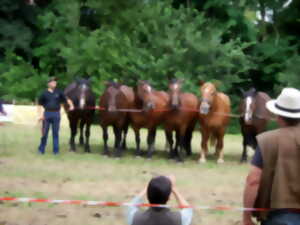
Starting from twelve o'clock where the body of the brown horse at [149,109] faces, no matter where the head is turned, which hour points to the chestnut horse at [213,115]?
The chestnut horse is roughly at 8 o'clock from the brown horse.

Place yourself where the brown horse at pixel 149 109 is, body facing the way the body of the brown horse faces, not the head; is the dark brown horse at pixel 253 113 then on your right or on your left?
on your left

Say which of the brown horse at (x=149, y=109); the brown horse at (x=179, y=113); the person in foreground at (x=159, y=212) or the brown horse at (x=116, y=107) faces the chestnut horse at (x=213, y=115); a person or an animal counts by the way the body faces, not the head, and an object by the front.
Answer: the person in foreground

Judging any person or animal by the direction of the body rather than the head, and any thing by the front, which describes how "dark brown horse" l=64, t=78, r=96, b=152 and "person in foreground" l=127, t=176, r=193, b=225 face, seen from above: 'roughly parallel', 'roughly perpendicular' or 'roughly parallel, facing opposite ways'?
roughly parallel, facing opposite ways

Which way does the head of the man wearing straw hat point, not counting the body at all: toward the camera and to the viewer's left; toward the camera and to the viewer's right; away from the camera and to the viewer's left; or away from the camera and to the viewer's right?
away from the camera and to the viewer's left

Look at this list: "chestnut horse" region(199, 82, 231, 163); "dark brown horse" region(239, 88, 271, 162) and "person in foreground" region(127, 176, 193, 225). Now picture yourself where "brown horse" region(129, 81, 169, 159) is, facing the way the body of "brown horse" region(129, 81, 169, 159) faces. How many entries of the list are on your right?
0

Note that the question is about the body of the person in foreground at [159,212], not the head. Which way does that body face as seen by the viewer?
away from the camera

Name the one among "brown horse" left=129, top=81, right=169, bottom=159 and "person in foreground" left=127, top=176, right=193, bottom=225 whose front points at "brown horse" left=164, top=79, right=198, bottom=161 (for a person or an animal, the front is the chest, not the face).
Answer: the person in foreground

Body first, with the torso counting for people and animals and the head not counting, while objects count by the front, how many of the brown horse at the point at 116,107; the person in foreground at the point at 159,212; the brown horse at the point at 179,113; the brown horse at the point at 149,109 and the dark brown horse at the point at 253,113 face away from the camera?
1

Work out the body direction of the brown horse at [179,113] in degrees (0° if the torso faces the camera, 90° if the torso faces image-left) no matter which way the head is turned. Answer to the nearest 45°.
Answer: approximately 45°

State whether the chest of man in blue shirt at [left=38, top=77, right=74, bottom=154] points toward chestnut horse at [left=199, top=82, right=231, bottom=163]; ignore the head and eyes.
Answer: no

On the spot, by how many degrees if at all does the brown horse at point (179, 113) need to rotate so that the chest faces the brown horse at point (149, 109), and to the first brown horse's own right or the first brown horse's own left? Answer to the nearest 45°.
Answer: approximately 45° to the first brown horse's own right

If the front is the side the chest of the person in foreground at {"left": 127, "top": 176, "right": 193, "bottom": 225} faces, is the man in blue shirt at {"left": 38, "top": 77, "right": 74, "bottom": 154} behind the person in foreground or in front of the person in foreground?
in front

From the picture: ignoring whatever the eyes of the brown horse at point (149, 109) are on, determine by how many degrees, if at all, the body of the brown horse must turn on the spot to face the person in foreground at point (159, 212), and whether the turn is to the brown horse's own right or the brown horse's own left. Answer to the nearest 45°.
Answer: approximately 45° to the brown horse's own left

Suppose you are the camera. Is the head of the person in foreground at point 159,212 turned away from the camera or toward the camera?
away from the camera

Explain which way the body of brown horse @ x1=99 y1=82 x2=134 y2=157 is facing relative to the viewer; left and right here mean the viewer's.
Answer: facing the viewer and to the left of the viewer

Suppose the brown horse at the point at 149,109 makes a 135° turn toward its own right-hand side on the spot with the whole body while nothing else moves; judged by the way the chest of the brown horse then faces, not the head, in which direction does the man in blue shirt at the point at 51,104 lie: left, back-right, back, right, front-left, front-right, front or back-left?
left

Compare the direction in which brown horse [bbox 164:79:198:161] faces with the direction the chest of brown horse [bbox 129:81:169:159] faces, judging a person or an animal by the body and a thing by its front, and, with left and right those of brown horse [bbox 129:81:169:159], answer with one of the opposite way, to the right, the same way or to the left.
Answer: the same way

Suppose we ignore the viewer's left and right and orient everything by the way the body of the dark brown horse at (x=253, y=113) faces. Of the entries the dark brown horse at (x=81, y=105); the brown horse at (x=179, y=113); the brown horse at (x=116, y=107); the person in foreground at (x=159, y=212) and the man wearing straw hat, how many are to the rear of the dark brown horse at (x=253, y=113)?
0

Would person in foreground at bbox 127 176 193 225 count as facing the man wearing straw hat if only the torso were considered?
no

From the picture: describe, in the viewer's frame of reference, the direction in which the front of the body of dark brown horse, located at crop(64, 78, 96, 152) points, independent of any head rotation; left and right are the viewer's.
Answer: facing the viewer

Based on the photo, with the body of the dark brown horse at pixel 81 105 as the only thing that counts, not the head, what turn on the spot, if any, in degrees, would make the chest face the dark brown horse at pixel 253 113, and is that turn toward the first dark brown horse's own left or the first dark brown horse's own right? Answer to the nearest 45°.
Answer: approximately 45° to the first dark brown horse's own left

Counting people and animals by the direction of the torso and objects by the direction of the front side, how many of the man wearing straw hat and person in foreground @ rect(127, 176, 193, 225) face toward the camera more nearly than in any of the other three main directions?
0

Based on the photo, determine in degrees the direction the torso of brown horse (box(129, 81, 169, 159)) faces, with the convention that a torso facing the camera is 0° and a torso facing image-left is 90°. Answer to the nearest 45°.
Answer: approximately 45°
